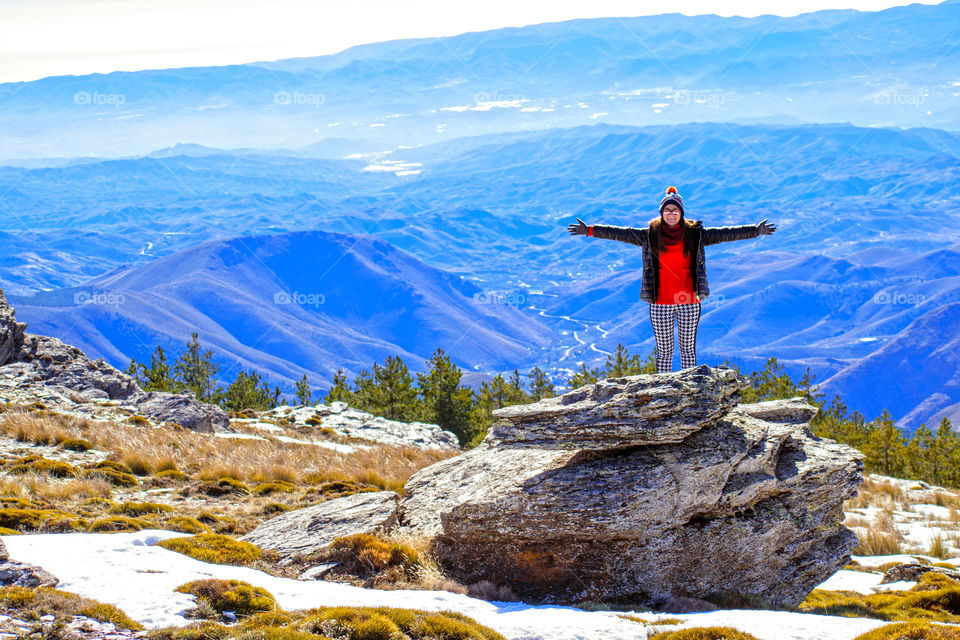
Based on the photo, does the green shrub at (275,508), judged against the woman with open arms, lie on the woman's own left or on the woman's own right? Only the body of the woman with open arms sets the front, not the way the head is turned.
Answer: on the woman's own right

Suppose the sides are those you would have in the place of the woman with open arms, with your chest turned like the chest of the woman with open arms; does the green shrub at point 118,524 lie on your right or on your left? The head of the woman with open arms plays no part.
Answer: on your right

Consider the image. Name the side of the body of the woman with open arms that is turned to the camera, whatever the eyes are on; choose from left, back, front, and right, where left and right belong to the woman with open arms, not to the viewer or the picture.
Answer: front

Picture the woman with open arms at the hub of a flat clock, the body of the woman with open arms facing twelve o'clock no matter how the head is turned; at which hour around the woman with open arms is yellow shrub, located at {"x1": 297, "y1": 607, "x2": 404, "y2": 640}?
The yellow shrub is roughly at 1 o'clock from the woman with open arms.

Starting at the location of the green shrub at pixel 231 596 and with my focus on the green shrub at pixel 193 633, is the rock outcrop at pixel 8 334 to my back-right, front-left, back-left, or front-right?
back-right

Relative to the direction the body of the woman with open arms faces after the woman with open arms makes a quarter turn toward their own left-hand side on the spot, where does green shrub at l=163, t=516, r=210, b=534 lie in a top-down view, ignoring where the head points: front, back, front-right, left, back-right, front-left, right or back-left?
back

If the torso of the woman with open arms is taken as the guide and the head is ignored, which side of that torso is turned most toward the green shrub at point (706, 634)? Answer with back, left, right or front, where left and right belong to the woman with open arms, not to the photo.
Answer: front

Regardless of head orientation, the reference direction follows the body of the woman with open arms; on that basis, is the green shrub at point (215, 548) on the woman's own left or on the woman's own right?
on the woman's own right

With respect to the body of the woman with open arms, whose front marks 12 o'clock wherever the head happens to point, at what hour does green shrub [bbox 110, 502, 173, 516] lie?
The green shrub is roughly at 3 o'clock from the woman with open arms.

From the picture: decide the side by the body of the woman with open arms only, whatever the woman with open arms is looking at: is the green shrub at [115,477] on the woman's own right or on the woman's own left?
on the woman's own right
